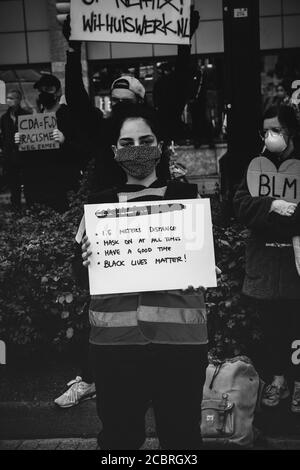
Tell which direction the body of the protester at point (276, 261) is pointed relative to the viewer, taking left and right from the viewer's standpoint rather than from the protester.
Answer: facing the viewer and to the left of the viewer

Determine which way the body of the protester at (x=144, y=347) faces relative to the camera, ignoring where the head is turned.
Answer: toward the camera

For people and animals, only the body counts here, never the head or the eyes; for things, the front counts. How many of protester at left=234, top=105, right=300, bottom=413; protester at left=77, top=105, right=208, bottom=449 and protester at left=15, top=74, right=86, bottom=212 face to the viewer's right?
0

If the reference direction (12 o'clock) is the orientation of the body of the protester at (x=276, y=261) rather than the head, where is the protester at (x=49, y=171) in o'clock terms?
the protester at (x=49, y=171) is roughly at 3 o'clock from the protester at (x=276, y=261).

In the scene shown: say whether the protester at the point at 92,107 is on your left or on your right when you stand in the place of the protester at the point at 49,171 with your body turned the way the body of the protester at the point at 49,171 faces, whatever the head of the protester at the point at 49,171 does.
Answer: on your left

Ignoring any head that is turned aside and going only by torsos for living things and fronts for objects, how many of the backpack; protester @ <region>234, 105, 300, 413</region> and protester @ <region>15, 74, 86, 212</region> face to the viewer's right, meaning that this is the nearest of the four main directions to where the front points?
0

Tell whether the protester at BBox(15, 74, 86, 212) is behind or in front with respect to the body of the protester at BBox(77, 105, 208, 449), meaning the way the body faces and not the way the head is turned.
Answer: behind

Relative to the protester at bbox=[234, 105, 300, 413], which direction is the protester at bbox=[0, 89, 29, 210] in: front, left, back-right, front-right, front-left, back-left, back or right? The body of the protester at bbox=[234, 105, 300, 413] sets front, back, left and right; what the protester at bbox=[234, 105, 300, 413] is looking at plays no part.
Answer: right

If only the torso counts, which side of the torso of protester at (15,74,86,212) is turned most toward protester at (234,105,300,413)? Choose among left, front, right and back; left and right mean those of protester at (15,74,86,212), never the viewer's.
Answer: left
